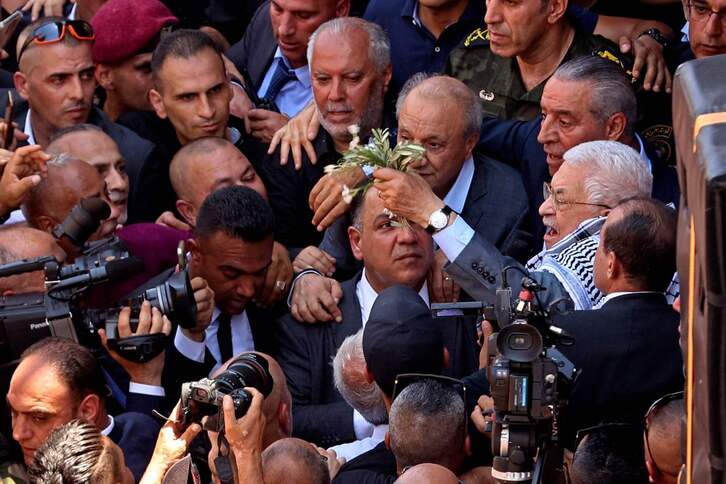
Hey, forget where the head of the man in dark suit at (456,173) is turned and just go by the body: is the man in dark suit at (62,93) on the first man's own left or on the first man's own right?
on the first man's own right

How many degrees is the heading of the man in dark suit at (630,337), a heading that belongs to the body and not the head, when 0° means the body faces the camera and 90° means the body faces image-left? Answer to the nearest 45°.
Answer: approximately 135°

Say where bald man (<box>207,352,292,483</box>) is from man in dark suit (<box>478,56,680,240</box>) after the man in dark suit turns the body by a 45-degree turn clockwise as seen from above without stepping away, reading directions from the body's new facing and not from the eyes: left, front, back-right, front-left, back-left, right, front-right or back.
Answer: front-left

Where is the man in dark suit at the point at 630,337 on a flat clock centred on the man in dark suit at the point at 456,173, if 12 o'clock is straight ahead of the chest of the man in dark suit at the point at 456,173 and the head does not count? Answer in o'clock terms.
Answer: the man in dark suit at the point at 630,337 is roughly at 10 o'clock from the man in dark suit at the point at 456,173.

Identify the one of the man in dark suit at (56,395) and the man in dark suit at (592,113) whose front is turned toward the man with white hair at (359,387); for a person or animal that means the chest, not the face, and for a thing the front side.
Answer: the man in dark suit at (592,113)

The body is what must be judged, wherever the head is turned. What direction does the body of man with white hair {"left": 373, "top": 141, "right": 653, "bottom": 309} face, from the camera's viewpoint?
to the viewer's left

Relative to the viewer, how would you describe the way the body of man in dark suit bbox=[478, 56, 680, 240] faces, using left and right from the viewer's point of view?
facing the viewer and to the left of the viewer

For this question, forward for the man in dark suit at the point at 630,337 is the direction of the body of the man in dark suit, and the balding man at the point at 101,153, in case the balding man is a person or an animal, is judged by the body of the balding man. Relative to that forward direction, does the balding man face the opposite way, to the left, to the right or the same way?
the opposite way

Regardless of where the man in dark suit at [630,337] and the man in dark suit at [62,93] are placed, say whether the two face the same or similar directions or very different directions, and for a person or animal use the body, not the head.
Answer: very different directions

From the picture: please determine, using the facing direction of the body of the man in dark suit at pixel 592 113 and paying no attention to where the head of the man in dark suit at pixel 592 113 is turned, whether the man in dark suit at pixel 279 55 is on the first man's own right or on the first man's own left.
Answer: on the first man's own right

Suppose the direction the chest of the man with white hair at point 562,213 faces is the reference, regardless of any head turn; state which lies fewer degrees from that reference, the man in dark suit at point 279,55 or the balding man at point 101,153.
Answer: the balding man

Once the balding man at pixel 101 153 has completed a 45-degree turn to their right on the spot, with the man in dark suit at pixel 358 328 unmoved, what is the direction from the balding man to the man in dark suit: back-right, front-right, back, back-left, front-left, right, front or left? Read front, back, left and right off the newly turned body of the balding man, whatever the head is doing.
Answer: front-left

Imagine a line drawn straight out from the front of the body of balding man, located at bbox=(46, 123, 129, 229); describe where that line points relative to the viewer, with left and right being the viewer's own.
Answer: facing the viewer and to the right of the viewer

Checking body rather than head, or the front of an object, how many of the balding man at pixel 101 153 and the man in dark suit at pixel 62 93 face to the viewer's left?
0

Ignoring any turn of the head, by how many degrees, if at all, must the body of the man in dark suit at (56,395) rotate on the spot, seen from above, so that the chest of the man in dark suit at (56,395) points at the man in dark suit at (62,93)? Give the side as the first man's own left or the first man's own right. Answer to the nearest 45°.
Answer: approximately 135° to the first man's own right
